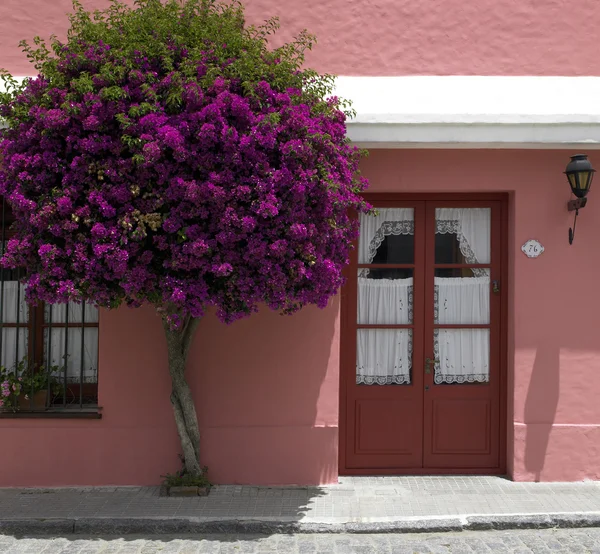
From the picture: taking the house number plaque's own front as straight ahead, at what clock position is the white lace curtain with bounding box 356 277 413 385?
The white lace curtain is roughly at 3 o'clock from the house number plaque.

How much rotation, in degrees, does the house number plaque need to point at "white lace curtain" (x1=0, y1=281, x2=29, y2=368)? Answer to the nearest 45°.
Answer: approximately 90° to its right

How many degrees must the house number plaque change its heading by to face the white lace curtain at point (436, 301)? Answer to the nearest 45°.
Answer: approximately 90° to its right

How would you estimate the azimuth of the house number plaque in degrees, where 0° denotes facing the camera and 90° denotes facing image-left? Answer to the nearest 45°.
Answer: approximately 0°

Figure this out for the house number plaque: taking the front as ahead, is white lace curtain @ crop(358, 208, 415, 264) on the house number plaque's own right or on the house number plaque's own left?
on the house number plaque's own right

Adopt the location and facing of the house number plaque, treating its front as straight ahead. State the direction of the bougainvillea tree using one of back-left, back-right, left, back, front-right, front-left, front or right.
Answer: front-right

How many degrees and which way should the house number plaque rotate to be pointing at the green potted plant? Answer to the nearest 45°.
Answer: approximately 90° to its right
